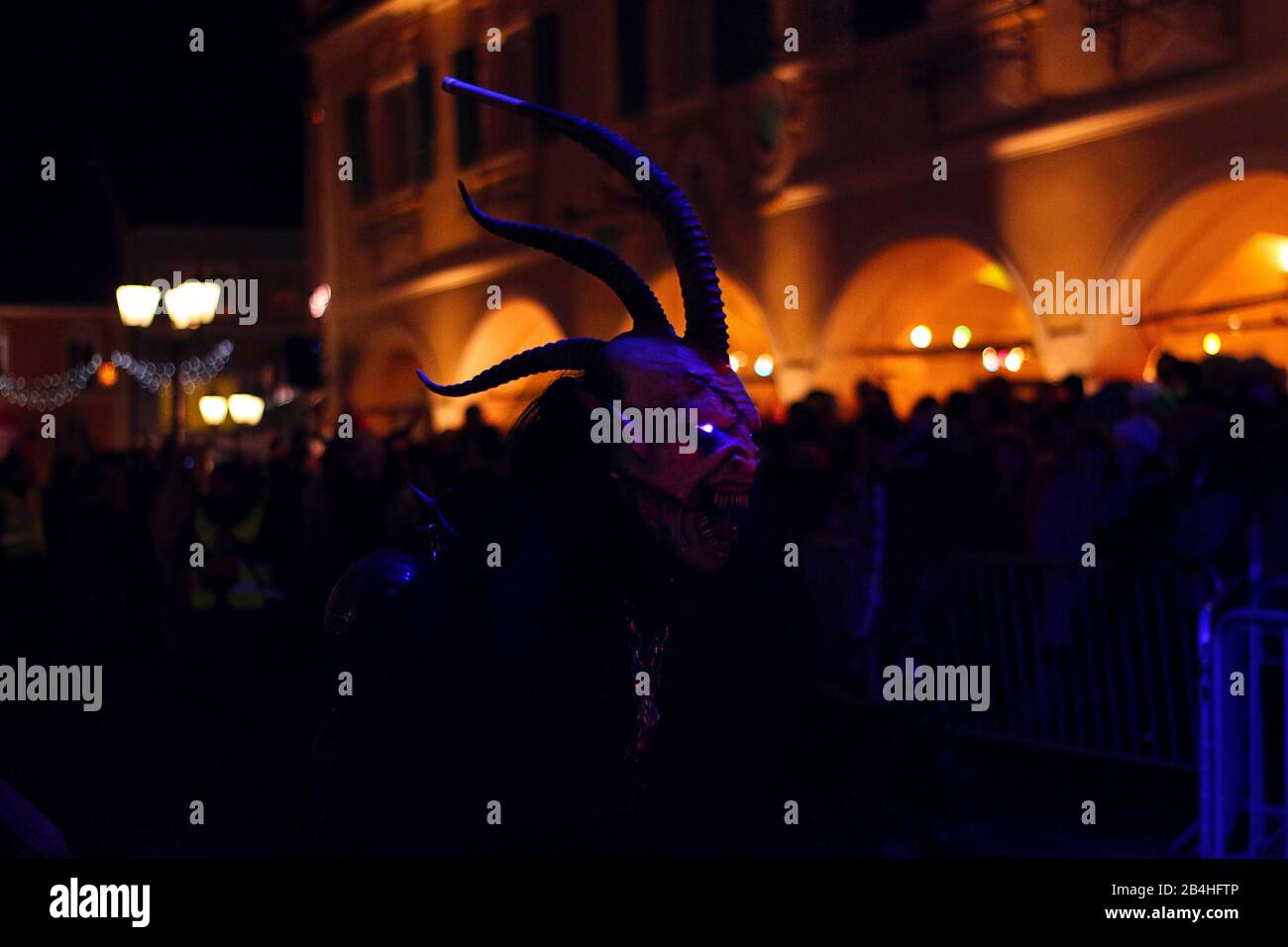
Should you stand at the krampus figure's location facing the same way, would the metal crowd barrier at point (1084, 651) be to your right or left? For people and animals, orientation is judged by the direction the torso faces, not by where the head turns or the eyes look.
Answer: on your left

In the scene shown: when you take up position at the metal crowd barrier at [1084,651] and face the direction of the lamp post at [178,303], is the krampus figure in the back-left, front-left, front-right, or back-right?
back-left

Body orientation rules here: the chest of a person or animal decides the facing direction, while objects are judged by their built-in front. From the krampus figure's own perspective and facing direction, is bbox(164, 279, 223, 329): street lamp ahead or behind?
behind

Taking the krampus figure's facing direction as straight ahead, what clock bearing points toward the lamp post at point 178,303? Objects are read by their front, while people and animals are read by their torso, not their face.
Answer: The lamp post is roughly at 7 o'clock from the krampus figure.

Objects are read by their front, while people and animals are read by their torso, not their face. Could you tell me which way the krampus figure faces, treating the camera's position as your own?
facing the viewer and to the right of the viewer
